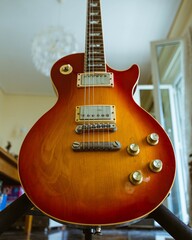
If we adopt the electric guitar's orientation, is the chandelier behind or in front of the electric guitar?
behind

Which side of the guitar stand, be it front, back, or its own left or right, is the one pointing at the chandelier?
back

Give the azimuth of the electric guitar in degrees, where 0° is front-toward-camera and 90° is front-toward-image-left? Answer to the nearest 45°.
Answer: approximately 0°

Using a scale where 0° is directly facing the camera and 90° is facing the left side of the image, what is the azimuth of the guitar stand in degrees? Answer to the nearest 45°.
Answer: approximately 0°
